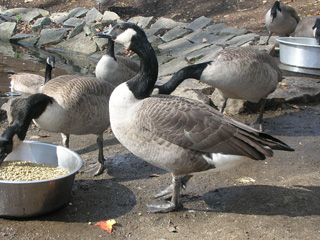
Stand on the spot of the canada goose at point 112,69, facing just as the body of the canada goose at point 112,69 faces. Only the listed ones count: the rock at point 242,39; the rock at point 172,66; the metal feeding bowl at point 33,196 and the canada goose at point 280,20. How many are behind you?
3

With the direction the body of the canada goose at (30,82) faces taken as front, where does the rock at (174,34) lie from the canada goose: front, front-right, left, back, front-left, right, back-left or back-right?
front-left

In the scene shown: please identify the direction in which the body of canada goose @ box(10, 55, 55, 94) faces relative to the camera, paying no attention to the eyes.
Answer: to the viewer's right

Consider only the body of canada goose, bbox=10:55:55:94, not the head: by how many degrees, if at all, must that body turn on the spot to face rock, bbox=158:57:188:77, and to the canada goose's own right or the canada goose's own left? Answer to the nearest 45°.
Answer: approximately 45° to the canada goose's own left

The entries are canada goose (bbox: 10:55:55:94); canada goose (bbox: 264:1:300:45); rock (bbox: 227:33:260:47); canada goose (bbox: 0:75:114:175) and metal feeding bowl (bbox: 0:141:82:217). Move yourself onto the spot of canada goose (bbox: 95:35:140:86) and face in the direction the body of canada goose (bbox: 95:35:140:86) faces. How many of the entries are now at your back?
2

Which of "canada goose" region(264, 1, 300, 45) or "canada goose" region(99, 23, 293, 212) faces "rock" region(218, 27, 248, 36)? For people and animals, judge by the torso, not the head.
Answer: "canada goose" region(264, 1, 300, 45)

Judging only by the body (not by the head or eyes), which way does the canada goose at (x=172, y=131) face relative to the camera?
to the viewer's left

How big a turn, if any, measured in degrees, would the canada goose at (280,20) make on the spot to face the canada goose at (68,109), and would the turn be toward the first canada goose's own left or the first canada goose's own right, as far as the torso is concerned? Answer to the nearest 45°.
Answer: approximately 45° to the first canada goose's own left

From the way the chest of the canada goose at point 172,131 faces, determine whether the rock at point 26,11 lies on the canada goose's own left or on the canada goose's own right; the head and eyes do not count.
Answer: on the canada goose's own right

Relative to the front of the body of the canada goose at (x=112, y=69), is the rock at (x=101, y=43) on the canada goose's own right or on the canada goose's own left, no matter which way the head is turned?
on the canada goose's own right

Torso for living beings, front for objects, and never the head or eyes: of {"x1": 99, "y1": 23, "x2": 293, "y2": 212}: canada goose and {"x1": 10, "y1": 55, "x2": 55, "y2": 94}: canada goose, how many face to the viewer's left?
1

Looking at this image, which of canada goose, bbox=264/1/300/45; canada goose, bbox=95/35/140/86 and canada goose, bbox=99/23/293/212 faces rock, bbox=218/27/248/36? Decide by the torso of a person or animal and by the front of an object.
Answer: canada goose, bbox=264/1/300/45

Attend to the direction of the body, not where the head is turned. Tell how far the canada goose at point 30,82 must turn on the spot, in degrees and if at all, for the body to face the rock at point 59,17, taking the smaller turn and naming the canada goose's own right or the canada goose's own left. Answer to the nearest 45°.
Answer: approximately 90° to the canada goose's own left

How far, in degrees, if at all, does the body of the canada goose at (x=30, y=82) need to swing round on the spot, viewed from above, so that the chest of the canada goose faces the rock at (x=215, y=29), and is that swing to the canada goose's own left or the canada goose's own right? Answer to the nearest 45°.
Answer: approximately 45° to the canada goose's own left

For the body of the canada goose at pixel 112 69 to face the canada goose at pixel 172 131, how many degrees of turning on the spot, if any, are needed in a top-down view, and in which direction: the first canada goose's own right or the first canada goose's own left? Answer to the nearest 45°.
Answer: approximately 45° to the first canada goose's own left

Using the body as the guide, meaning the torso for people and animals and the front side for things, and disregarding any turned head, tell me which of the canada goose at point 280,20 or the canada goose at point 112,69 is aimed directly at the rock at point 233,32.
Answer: the canada goose at point 280,20

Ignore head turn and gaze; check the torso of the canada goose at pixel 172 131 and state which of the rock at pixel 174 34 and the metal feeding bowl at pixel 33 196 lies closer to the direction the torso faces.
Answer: the metal feeding bowl
